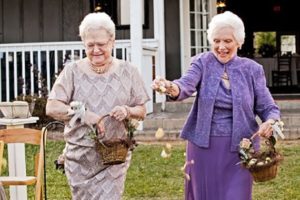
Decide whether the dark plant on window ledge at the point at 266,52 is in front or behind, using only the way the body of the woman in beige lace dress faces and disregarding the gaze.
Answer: behind

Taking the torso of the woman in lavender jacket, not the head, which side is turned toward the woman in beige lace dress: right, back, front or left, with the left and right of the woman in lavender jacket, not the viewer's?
right

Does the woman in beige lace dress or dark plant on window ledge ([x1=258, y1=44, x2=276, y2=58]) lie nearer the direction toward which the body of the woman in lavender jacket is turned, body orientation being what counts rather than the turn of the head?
the woman in beige lace dress

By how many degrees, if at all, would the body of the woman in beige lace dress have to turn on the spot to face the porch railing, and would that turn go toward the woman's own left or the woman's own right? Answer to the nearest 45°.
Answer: approximately 180°

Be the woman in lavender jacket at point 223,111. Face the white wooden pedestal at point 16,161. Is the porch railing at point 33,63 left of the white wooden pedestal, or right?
right

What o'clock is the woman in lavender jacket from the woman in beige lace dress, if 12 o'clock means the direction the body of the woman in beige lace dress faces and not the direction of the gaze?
The woman in lavender jacket is roughly at 9 o'clock from the woman in beige lace dress.

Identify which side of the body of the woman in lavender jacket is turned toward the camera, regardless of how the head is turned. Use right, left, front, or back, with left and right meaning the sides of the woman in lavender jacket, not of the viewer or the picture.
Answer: front

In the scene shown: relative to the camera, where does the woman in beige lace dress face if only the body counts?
toward the camera

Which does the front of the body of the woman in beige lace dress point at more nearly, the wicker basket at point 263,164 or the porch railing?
the wicker basket

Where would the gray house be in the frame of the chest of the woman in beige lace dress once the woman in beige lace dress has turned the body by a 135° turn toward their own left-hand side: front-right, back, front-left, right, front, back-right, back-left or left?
front-left

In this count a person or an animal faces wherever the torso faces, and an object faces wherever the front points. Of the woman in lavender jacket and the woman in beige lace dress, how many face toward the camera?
2
